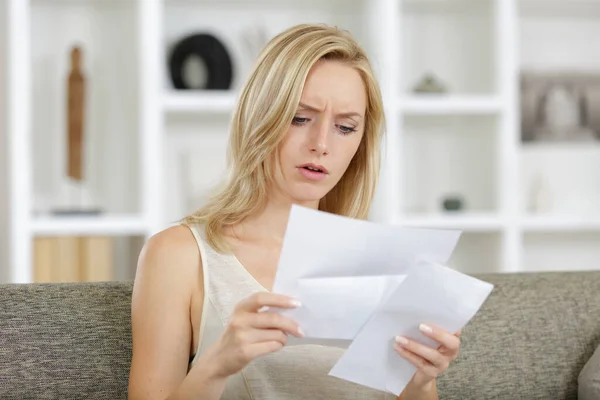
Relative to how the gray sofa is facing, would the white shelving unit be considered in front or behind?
behind

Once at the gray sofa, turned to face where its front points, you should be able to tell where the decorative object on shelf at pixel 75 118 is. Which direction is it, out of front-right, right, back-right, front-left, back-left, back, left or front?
back-right

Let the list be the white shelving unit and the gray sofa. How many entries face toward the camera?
2

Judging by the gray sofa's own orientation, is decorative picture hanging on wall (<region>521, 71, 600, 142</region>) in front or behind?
behind

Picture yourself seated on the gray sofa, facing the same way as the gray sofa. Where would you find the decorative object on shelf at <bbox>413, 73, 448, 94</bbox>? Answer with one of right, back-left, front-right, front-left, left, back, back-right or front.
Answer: back

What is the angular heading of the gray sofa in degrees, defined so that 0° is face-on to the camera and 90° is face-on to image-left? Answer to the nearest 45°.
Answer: approximately 0°

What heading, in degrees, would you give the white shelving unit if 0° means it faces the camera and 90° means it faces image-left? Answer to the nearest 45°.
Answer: approximately 0°

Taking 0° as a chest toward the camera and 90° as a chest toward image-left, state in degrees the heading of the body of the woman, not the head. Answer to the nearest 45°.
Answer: approximately 315°

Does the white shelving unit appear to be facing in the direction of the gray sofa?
yes
